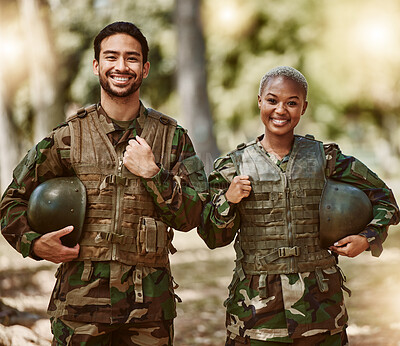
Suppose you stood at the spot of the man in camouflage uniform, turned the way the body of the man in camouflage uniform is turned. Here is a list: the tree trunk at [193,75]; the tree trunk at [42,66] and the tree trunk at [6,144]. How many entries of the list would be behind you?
3

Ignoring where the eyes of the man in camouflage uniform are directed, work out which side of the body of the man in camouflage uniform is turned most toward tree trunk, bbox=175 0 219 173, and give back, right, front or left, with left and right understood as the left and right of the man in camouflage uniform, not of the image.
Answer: back

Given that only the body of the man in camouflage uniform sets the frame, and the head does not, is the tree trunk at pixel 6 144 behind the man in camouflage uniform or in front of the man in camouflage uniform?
behind

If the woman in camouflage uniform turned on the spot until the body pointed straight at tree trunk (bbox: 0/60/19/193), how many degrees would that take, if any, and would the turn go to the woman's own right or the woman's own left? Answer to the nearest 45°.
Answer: approximately 135° to the woman's own right

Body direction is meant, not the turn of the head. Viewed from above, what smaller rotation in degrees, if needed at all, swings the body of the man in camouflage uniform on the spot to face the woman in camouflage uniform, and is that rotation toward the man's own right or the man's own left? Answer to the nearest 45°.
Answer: approximately 90° to the man's own left

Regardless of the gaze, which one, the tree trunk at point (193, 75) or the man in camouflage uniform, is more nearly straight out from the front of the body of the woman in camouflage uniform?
the man in camouflage uniform

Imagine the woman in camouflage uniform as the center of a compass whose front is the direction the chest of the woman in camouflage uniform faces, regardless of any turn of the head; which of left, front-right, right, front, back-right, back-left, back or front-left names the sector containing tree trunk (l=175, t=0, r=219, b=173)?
back

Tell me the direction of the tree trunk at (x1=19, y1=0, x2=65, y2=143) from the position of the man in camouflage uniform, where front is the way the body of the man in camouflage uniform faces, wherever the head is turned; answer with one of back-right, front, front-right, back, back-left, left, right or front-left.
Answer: back

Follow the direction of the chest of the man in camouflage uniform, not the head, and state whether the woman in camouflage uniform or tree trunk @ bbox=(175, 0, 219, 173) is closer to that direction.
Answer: the woman in camouflage uniform

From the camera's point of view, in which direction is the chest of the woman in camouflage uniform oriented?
toward the camera

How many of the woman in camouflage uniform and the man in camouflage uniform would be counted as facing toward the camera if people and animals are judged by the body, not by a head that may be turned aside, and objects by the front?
2
